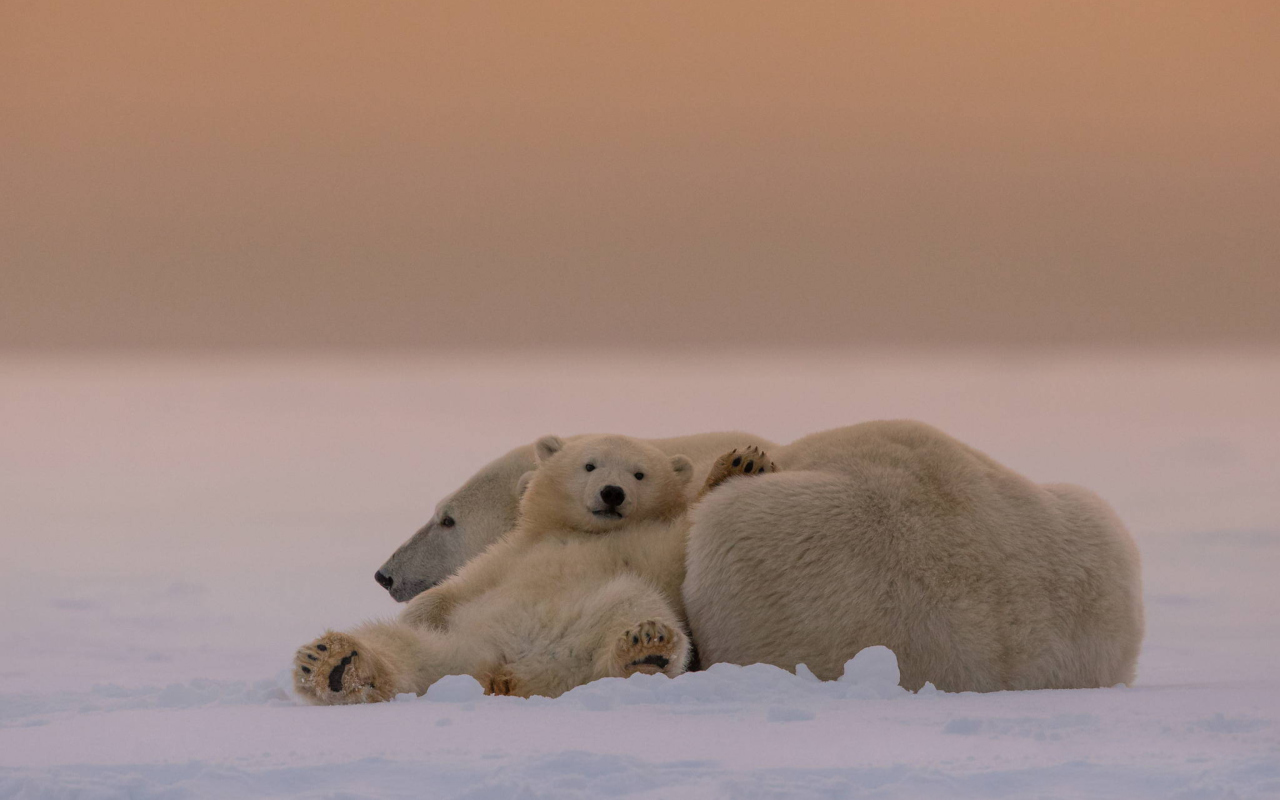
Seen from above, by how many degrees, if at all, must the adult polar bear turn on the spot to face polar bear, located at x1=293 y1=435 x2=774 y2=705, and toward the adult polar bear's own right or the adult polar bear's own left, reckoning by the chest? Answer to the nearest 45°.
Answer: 0° — it already faces it

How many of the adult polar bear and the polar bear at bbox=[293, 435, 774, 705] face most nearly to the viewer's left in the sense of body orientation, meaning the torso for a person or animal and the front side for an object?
1

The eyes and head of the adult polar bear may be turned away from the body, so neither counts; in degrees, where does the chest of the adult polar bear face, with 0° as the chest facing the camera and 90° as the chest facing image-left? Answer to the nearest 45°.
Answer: approximately 90°

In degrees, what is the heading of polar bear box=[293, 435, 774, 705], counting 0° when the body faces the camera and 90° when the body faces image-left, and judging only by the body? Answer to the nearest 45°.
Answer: approximately 0°

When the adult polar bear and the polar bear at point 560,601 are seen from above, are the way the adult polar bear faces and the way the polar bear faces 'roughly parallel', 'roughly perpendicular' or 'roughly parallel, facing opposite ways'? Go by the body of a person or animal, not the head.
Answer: roughly perpendicular
